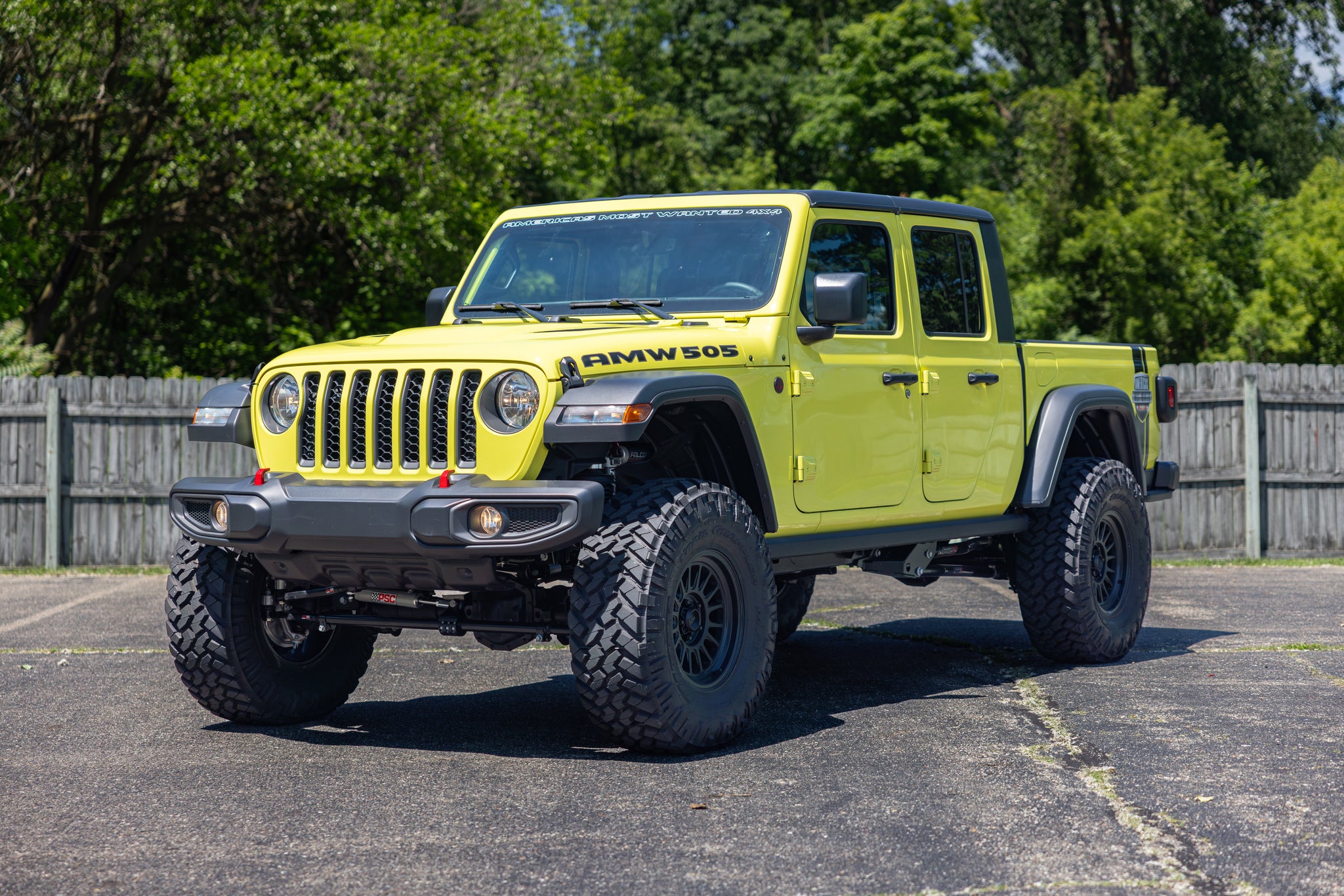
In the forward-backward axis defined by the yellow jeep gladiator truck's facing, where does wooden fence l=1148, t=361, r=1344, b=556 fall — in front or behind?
behind

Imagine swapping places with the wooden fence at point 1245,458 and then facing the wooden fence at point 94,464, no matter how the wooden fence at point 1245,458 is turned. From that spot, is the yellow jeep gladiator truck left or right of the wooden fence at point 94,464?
left

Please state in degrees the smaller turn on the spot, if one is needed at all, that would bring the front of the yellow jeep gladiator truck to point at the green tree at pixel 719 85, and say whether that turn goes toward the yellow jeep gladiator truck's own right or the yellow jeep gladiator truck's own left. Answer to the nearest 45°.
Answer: approximately 135° to the yellow jeep gladiator truck's own right

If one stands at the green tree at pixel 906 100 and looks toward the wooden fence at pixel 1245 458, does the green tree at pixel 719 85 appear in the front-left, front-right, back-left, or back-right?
back-right

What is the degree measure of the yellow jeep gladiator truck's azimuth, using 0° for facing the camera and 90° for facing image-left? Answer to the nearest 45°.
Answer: approximately 45°

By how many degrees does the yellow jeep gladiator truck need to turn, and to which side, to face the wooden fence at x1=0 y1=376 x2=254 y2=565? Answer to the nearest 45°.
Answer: approximately 90° to its right

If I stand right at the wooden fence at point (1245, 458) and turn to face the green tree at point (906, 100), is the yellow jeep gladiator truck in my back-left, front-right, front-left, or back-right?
back-left
